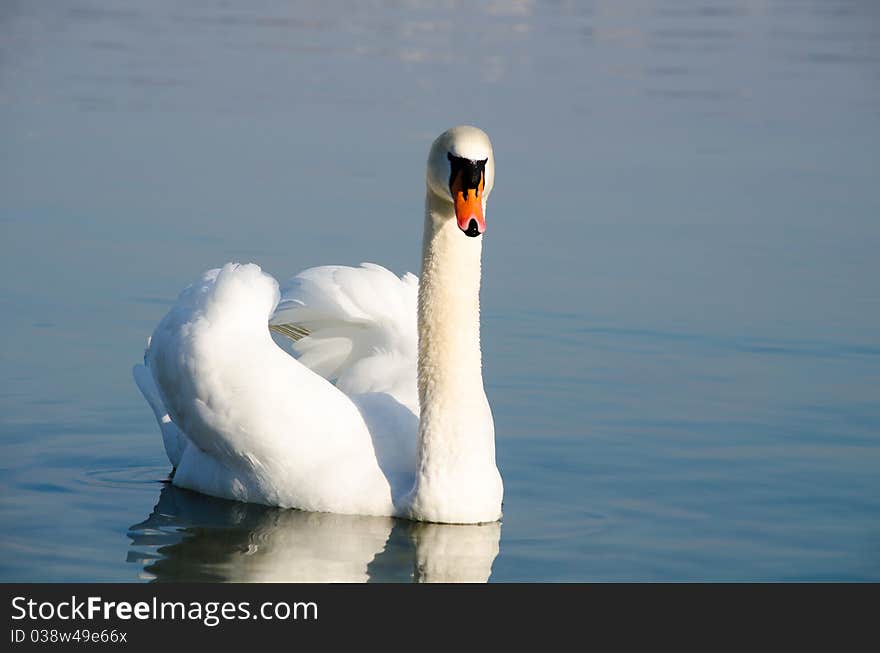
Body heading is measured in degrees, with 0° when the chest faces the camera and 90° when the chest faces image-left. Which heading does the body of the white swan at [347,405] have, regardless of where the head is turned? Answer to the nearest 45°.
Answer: approximately 315°
